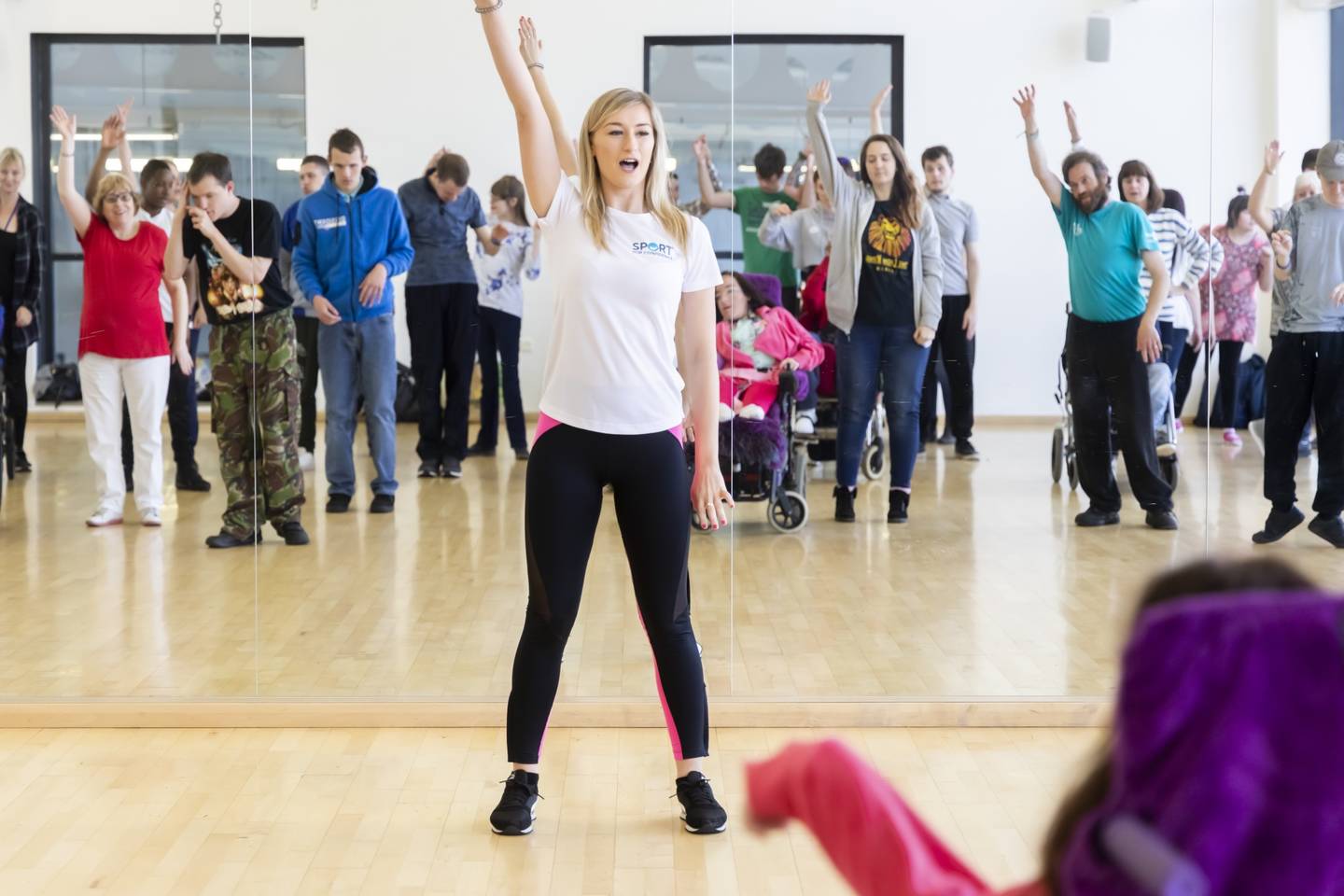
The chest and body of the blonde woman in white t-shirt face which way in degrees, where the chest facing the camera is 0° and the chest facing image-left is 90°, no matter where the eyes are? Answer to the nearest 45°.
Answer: approximately 0°

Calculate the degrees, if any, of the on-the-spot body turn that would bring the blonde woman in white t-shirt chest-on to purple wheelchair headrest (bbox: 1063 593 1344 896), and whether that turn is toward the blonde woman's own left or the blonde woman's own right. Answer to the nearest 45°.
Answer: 0° — they already face it
